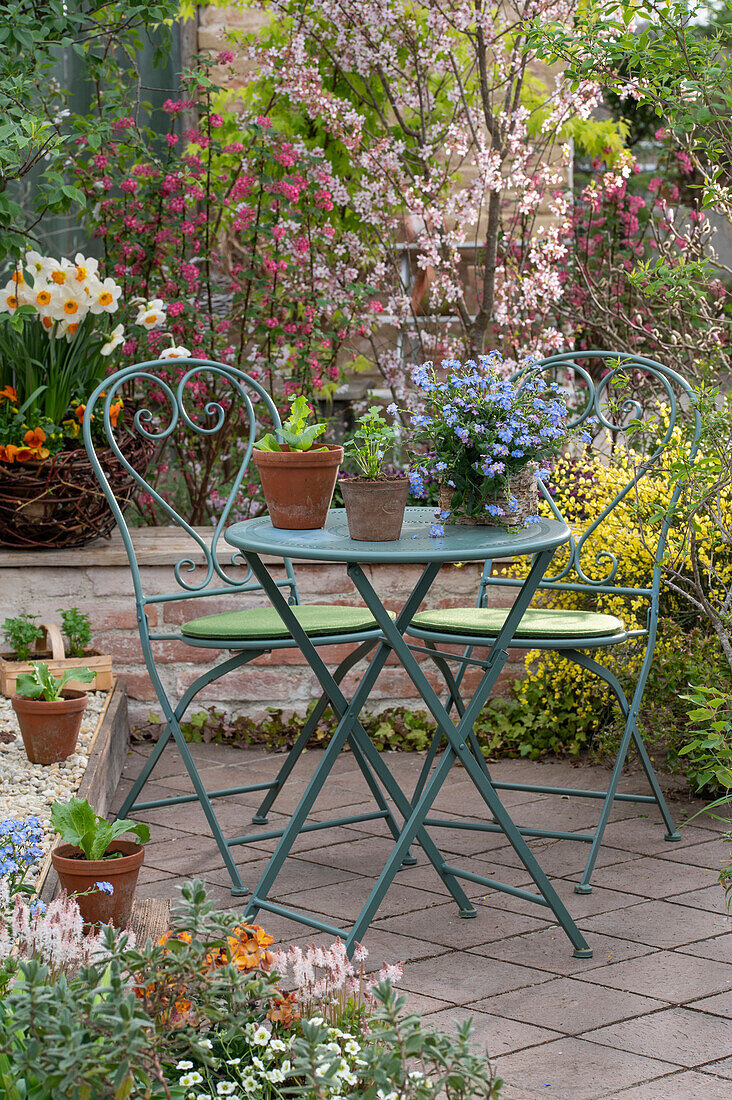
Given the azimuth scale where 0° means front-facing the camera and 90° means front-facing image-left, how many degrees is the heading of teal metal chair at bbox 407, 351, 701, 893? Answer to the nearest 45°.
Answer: approximately 45°

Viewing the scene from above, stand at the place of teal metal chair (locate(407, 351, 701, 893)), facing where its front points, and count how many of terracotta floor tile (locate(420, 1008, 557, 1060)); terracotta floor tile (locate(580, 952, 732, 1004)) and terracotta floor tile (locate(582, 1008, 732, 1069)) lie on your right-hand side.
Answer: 0

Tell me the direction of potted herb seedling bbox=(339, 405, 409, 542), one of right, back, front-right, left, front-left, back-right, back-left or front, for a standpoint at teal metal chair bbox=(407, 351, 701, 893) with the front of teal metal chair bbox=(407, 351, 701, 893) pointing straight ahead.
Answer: front

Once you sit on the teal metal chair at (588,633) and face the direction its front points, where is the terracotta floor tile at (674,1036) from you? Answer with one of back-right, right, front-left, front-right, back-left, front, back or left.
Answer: front-left

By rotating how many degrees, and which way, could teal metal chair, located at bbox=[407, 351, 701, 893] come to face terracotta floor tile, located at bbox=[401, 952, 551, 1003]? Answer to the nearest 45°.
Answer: approximately 45° to its left

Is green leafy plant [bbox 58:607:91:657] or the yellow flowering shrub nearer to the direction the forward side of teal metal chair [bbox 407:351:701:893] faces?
the green leafy plant

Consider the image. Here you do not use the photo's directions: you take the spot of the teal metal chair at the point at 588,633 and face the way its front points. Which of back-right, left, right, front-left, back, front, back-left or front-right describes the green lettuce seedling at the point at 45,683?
front-right

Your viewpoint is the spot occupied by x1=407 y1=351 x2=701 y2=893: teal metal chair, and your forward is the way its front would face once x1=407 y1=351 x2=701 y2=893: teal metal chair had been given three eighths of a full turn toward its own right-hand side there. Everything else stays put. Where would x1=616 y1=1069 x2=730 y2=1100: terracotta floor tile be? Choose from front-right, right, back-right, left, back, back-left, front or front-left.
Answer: back

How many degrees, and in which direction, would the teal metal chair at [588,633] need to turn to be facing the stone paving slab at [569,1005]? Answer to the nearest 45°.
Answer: approximately 45° to its left

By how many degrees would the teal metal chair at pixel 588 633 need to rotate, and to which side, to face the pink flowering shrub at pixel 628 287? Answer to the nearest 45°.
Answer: approximately 135° to its right

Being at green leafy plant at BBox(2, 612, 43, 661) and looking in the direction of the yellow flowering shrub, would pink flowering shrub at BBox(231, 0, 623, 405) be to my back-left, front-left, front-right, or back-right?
front-left

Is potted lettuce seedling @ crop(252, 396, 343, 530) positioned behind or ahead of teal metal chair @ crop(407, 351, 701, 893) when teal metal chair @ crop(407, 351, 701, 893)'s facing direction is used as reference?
ahead

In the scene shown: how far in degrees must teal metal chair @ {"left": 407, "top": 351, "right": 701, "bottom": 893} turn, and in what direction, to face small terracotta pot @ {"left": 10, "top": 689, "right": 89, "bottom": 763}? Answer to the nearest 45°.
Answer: approximately 45° to its right
